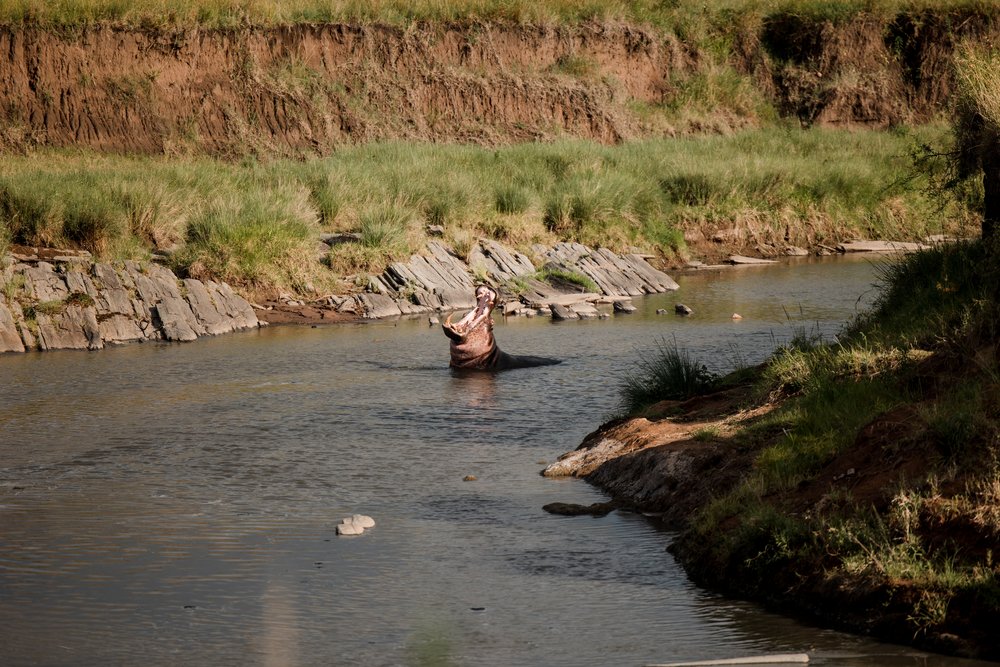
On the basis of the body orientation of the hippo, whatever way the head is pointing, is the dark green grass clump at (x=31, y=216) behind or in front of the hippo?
in front

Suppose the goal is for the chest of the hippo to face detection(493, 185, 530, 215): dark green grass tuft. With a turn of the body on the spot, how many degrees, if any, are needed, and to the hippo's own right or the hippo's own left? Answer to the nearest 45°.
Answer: approximately 90° to the hippo's own right

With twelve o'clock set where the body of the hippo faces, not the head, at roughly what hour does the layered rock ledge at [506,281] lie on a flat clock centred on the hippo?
The layered rock ledge is roughly at 3 o'clock from the hippo.

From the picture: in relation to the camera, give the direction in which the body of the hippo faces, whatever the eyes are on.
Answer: to the viewer's left

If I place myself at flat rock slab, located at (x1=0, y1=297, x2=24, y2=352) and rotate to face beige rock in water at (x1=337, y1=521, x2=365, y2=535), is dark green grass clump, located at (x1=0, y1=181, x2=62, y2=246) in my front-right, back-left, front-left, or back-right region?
back-left

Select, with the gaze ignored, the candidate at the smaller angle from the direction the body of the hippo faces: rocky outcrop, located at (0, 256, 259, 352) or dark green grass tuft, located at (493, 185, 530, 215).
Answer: the rocky outcrop

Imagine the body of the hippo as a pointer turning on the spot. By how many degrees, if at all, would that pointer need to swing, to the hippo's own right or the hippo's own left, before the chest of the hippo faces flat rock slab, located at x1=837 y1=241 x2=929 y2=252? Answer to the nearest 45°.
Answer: approximately 135° to the hippo's own right

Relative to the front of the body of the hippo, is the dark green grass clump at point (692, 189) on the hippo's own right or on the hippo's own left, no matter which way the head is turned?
on the hippo's own right

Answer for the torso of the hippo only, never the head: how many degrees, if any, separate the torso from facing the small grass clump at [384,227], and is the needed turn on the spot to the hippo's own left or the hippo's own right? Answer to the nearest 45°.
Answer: approximately 90° to the hippo's own right
